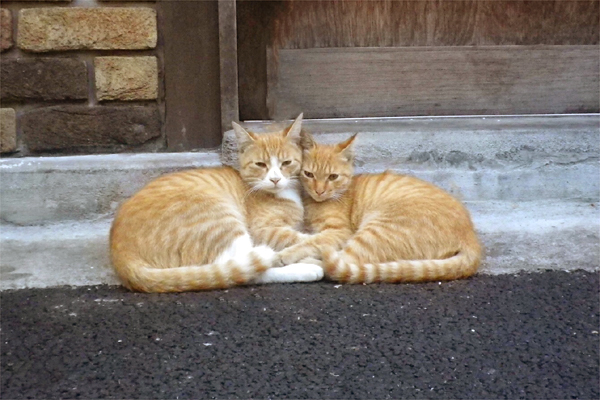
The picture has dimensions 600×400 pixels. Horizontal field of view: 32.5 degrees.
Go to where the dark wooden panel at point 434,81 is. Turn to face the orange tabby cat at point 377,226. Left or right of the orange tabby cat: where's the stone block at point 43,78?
right

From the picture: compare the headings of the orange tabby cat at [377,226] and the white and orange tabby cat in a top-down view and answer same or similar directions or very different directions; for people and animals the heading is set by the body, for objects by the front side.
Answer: very different directions

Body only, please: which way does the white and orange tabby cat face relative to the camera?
to the viewer's right

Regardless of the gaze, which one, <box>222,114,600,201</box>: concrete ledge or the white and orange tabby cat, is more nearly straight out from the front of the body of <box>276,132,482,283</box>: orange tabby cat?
the white and orange tabby cat

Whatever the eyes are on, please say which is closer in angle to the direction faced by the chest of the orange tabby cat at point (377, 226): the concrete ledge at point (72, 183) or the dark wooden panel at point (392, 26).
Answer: the concrete ledge

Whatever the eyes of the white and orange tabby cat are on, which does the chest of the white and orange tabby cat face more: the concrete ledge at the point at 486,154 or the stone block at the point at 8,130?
the concrete ledge

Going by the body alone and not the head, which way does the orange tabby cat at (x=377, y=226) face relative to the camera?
to the viewer's left

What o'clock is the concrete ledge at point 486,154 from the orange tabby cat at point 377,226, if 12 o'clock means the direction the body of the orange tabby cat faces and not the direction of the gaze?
The concrete ledge is roughly at 4 o'clock from the orange tabby cat.

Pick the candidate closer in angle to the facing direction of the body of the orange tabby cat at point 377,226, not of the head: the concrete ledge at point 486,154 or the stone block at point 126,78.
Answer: the stone block

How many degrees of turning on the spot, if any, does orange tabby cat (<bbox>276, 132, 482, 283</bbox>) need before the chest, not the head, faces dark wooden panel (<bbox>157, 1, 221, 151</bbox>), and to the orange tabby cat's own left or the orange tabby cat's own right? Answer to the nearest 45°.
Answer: approximately 45° to the orange tabby cat's own right

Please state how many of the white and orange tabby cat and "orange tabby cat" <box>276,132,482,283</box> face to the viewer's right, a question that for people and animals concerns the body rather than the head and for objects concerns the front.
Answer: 1
